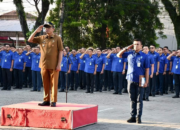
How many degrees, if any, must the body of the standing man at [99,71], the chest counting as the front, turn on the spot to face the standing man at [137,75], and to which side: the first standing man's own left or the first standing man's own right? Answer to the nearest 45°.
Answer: approximately 45° to the first standing man's own left

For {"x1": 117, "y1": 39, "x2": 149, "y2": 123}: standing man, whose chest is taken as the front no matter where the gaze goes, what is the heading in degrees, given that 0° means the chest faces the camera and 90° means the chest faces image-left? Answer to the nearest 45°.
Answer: approximately 45°

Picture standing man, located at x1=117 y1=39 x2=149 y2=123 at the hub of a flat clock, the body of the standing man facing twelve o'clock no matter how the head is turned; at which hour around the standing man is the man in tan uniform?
The man in tan uniform is roughly at 1 o'clock from the standing man.

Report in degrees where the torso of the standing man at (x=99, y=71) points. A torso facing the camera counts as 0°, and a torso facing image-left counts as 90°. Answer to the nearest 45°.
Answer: approximately 45°
